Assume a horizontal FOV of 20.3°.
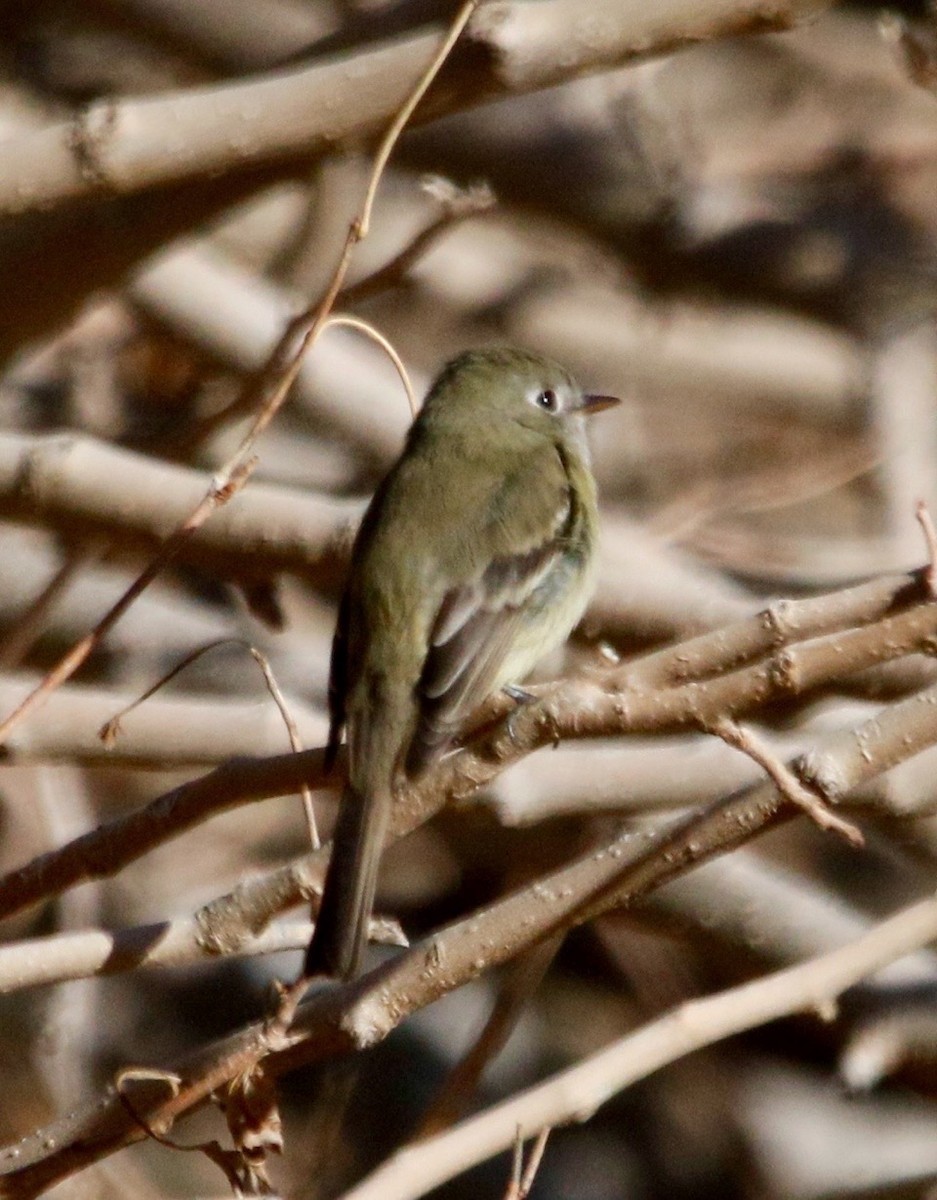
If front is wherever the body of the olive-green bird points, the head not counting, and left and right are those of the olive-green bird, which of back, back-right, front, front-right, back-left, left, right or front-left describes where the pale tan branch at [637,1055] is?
back-right

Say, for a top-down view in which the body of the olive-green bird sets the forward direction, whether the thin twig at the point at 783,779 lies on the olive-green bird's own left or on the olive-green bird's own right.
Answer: on the olive-green bird's own right

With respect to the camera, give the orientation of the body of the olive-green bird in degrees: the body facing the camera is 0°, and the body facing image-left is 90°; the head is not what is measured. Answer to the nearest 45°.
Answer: approximately 225°
